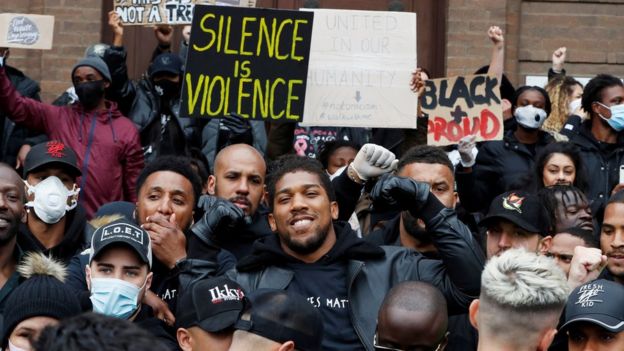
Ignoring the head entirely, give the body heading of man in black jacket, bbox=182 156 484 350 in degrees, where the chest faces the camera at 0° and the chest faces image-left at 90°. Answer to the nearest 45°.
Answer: approximately 0°

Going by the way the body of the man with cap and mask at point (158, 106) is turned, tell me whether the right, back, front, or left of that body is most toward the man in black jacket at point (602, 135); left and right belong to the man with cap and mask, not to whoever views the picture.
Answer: left

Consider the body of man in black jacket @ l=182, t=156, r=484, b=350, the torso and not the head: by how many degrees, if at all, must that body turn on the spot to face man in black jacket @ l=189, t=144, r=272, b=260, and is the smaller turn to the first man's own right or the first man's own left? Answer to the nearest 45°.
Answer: approximately 135° to the first man's own right

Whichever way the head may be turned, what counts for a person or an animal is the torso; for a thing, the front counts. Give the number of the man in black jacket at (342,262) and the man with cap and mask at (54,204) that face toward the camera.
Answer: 2

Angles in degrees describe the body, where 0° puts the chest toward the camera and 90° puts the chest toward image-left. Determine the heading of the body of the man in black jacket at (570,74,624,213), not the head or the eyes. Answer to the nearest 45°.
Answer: approximately 315°

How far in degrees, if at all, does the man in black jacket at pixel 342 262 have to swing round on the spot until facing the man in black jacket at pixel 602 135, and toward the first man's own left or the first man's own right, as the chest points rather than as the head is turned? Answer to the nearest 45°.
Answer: approximately 135° to the first man's own left
